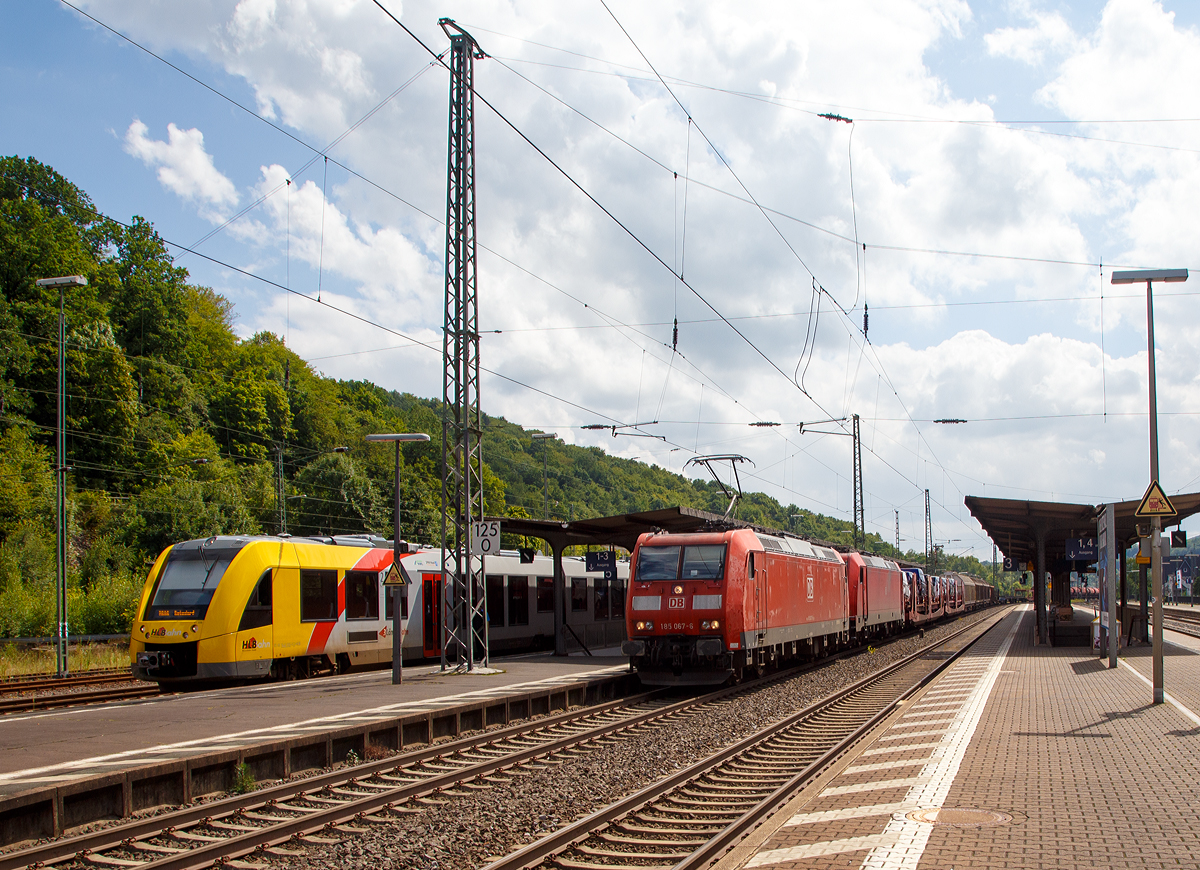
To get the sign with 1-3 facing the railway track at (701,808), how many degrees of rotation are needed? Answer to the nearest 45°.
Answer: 0° — it already faces it

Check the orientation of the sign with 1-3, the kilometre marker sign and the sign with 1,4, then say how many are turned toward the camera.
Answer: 3

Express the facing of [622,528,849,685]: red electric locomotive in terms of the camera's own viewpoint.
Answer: facing the viewer and to the left of the viewer

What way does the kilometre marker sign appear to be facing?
toward the camera

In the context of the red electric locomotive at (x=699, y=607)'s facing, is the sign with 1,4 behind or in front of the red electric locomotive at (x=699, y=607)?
behind

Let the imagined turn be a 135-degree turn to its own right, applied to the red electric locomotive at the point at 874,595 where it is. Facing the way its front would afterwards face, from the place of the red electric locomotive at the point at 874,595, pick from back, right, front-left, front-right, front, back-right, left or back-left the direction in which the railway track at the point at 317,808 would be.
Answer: back

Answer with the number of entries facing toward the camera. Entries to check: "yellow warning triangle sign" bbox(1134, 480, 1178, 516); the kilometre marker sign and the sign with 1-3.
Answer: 3

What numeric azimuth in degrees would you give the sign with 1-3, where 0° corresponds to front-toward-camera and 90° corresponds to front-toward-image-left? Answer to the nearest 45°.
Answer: approximately 0°

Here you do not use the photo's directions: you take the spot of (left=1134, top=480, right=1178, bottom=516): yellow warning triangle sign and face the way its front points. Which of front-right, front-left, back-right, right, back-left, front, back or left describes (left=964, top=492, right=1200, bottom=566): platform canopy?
back

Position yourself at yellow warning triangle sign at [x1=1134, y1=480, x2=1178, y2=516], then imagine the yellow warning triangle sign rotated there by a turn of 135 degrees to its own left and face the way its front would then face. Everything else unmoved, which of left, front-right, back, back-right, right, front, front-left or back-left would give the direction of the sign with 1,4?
front-left

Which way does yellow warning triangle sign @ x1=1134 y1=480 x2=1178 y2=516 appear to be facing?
toward the camera

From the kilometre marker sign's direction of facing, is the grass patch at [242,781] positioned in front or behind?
in front

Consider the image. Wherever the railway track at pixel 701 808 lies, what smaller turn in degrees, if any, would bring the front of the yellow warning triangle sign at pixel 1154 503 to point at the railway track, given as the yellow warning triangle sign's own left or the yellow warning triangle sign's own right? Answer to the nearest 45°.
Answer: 0° — it already faces it
